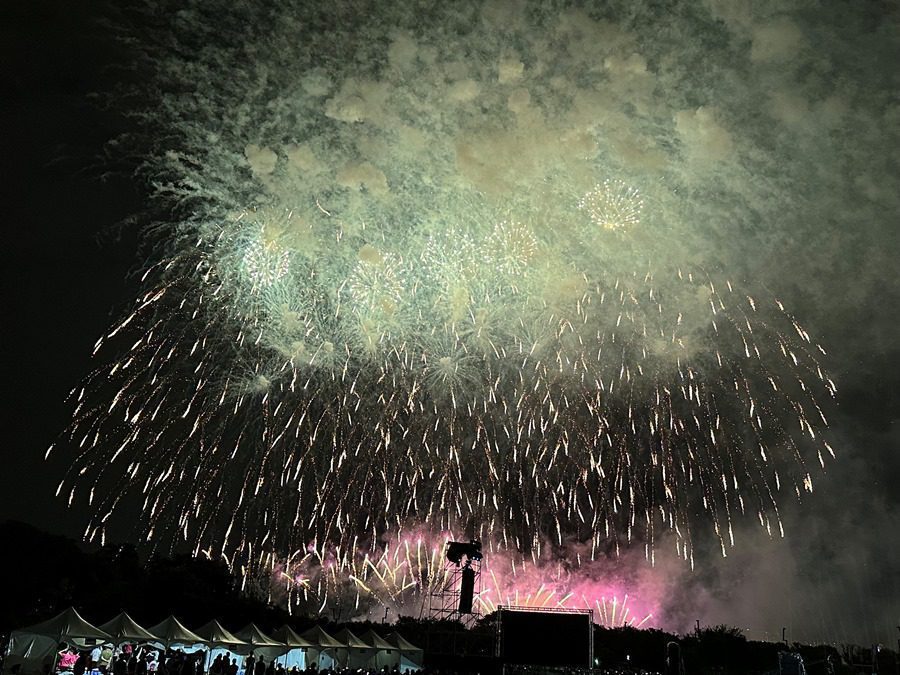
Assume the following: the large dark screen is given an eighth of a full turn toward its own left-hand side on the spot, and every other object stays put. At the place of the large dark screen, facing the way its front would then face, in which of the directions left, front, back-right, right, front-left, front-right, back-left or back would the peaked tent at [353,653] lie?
back-right

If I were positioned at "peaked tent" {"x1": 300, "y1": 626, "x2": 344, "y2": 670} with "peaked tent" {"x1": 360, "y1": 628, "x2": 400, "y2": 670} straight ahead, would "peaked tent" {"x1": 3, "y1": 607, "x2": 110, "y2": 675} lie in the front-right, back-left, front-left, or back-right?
back-right

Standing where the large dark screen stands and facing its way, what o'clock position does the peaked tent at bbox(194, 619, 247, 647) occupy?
The peaked tent is roughly at 2 o'clock from the large dark screen.

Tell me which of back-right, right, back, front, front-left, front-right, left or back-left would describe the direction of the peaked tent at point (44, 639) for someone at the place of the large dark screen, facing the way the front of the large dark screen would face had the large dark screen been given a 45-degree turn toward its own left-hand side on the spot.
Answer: right

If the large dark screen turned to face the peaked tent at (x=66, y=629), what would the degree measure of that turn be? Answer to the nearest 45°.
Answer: approximately 45° to its right

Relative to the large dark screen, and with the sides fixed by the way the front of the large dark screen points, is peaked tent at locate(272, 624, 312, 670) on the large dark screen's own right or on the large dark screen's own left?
on the large dark screen's own right

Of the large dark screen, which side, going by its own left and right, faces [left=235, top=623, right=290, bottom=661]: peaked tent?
right

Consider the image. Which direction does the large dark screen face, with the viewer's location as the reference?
facing the viewer

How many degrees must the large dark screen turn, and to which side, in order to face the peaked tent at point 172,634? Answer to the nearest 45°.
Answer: approximately 45° to its right

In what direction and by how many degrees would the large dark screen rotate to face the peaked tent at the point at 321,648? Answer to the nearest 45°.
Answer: approximately 90° to its right

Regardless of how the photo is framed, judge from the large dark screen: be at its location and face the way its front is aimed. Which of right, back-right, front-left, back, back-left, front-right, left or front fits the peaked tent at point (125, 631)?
front-right
